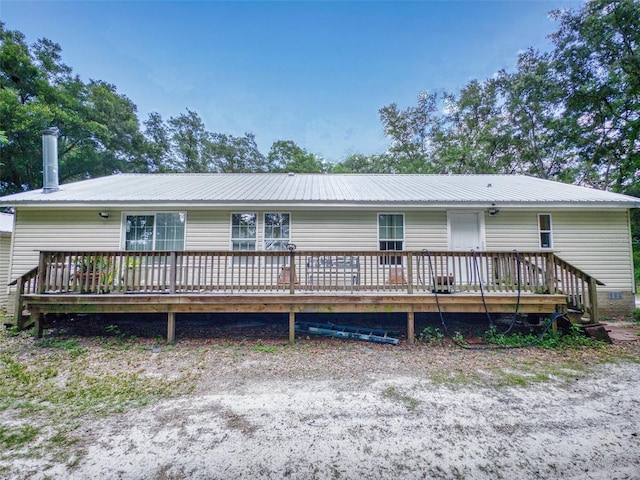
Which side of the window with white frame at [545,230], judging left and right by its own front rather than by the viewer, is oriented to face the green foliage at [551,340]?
front

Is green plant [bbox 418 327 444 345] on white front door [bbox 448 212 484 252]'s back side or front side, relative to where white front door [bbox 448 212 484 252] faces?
on the front side

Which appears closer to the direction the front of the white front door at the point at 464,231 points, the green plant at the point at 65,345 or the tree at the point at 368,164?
the green plant

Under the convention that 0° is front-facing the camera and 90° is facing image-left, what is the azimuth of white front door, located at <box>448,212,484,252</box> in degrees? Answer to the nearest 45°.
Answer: approximately 0°

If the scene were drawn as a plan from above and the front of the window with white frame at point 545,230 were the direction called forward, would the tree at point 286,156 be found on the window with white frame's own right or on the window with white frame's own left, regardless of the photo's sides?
on the window with white frame's own right

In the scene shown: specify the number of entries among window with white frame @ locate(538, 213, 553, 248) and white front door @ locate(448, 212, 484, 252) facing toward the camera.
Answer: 2

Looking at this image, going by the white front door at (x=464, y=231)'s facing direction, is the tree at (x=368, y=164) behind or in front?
behind

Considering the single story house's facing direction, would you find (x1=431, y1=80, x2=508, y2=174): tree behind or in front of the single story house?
behind

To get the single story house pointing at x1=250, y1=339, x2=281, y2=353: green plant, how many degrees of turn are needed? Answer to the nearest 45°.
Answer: approximately 45° to its right

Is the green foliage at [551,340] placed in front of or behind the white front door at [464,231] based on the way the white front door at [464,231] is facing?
in front

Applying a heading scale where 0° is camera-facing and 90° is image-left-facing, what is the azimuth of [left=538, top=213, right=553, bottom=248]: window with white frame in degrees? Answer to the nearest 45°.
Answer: approximately 0°
